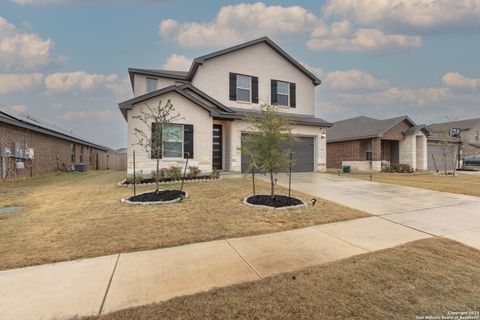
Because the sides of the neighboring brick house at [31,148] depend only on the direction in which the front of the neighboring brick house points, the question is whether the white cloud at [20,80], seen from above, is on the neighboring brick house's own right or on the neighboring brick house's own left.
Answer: on the neighboring brick house's own right

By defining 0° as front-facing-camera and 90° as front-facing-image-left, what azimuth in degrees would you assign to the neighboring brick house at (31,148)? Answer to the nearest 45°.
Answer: approximately 45°

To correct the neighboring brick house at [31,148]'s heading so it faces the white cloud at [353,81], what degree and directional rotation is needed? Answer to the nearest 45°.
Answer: approximately 135° to its left

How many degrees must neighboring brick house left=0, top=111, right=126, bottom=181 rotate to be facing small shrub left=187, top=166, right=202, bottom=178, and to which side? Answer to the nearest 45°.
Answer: approximately 90° to its left

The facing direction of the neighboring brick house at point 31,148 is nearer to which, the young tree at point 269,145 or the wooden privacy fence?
the young tree

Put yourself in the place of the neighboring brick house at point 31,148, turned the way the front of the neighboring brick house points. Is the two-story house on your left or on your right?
on your left

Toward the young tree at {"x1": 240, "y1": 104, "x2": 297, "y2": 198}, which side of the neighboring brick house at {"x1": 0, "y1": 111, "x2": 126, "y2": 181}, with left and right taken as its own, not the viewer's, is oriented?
left

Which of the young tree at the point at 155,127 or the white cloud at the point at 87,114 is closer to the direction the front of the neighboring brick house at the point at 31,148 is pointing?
the young tree

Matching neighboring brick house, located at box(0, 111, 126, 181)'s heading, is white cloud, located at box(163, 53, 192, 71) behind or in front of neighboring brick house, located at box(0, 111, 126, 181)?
behind

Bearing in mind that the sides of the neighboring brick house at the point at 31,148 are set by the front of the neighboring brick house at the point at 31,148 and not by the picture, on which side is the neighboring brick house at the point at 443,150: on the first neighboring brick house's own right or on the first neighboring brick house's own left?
on the first neighboring brick house's own left

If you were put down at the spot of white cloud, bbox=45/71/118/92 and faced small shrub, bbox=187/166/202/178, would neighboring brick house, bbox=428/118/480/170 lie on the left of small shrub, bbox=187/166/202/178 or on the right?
left
